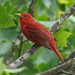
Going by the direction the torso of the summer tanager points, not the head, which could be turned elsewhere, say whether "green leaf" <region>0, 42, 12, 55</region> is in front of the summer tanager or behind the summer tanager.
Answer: in front

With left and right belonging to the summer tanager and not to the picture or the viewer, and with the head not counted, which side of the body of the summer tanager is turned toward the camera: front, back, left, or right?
left

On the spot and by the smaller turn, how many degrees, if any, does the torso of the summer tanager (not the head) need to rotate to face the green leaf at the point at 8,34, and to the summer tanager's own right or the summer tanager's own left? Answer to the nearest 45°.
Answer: approximately 45° to the summer tanager's own left
